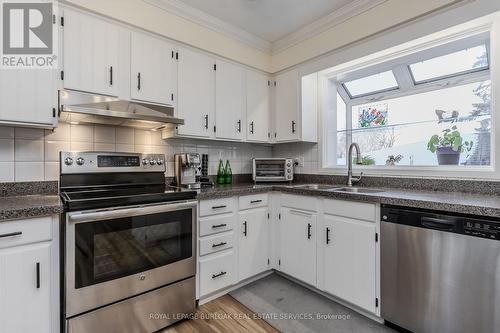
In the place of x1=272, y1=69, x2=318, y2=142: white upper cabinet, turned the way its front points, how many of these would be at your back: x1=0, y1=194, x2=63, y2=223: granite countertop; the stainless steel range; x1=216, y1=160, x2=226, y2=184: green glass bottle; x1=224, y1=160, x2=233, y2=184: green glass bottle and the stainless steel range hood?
0

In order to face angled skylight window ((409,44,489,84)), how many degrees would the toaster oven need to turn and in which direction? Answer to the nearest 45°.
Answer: approximately 90° to its left

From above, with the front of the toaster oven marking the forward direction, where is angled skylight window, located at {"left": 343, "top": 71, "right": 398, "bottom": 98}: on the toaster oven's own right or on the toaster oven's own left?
on the toaster oven's own left

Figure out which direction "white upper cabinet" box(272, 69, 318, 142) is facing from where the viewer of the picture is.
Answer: facing the viewer and to the left of the viewer

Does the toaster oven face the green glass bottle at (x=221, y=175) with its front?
no

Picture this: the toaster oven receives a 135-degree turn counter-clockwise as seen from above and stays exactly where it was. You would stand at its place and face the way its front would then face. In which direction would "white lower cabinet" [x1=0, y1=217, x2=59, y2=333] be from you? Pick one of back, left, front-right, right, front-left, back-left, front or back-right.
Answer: back

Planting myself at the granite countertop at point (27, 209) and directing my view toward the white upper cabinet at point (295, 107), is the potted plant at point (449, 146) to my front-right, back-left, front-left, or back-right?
front-right

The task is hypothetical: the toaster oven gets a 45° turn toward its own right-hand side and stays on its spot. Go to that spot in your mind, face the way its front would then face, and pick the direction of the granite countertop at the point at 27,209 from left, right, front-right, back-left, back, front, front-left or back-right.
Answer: front

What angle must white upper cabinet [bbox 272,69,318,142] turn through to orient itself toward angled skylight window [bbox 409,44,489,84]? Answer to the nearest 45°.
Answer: approximately 135° to its left

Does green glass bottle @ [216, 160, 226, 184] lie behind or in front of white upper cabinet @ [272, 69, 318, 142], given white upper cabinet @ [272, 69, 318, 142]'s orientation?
in front

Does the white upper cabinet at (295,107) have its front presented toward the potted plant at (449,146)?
no

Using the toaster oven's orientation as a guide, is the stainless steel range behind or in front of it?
in front

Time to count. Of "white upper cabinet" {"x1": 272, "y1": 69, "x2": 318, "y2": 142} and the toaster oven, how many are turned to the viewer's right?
0

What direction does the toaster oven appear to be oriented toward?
toward the camera
